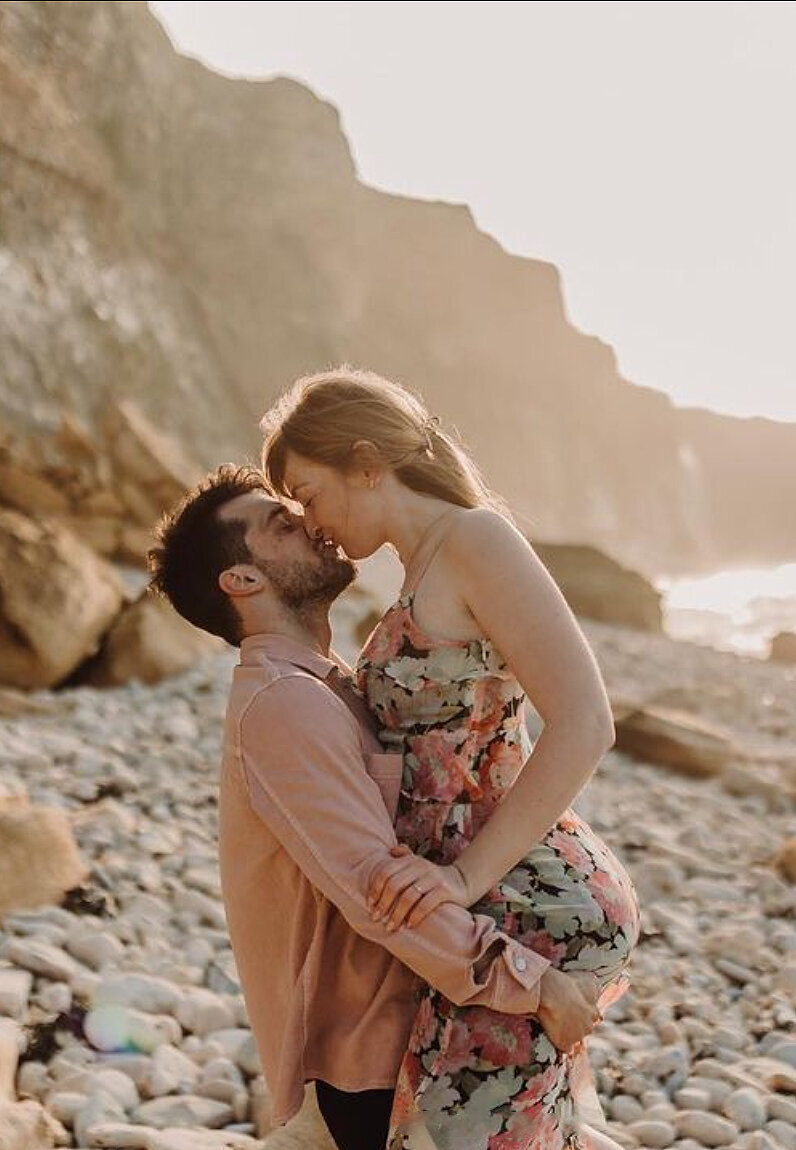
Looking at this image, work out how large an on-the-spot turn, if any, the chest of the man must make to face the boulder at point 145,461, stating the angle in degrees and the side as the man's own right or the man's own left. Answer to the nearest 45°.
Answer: approximately 90° to the man's own left

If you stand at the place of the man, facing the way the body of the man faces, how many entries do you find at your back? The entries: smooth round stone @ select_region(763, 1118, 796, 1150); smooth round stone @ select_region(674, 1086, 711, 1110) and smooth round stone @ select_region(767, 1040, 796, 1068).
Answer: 0

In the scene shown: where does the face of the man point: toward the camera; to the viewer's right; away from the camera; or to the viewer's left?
to the viewer's right

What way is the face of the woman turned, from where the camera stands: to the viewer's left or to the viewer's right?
to the viewer's left

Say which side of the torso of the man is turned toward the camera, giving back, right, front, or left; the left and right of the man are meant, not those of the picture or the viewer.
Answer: right

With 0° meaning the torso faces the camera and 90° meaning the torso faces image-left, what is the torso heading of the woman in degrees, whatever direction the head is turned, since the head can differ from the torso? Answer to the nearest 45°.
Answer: approximately 90°

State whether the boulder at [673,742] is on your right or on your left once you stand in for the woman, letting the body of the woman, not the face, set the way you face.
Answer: on your right

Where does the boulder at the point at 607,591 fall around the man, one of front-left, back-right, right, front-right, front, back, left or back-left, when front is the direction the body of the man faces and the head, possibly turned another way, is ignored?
left
